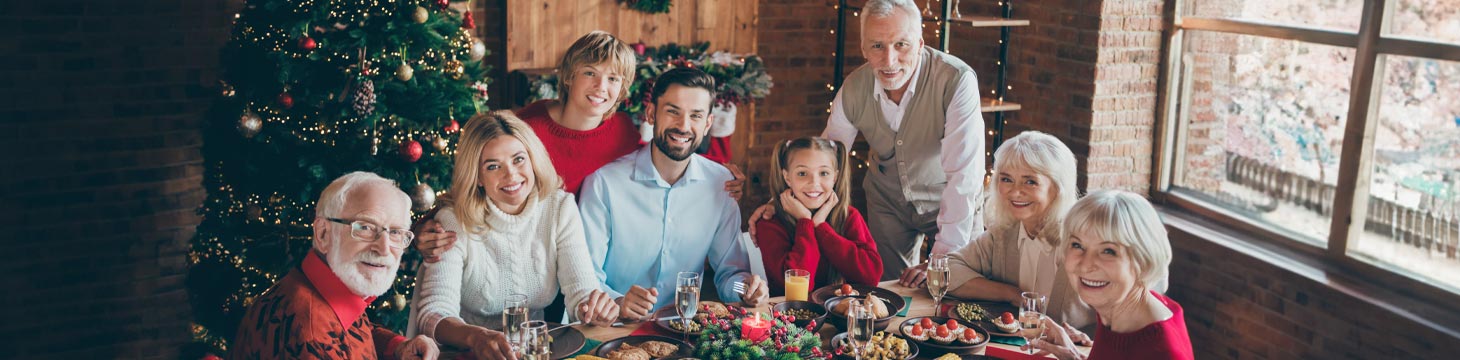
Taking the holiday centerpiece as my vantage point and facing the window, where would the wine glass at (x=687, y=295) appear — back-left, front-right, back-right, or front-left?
back-left

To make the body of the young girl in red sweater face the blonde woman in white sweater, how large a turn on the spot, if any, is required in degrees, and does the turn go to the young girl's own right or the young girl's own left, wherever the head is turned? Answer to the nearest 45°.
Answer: approximately 45° to the young girl's own right

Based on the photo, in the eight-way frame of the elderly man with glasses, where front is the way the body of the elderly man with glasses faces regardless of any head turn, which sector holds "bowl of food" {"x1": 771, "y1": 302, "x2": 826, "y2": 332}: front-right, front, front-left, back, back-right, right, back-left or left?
front-left

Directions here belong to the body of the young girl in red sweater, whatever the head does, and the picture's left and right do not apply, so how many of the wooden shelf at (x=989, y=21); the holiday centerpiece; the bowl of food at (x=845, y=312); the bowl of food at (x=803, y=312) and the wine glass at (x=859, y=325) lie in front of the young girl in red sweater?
4

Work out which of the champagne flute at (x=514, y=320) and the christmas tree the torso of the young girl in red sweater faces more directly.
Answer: the champagne flute

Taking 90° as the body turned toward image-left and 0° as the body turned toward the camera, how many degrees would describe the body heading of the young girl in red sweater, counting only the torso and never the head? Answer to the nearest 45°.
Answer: approximately 0°

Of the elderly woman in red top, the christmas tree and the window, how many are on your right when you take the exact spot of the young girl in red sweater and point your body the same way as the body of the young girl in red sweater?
1

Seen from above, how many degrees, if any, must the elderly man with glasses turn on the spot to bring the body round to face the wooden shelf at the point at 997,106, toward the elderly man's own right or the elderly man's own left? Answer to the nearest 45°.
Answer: approximately 90° to the elderly man's own left

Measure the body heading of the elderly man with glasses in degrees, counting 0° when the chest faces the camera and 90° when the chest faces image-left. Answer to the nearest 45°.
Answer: approximately 315°
